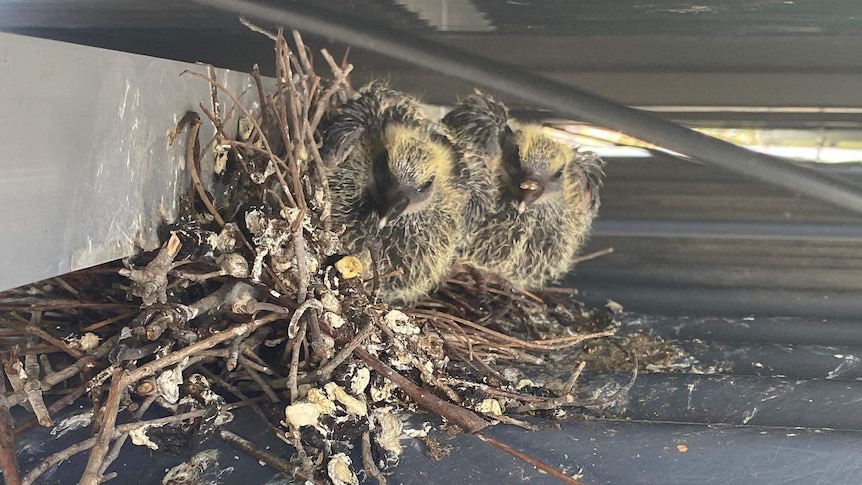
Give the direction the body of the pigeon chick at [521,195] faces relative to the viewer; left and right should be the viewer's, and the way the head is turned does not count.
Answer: facing the viewer
